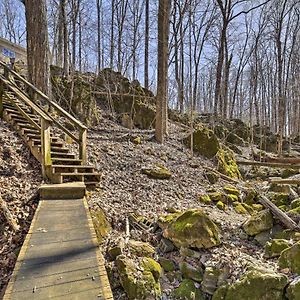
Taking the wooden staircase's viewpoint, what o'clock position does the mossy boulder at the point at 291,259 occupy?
The mossy boulder is roughly at 12 o'clock from the wooden staircase.

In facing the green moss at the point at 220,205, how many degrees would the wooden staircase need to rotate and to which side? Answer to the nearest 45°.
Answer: approximately 45° to its left

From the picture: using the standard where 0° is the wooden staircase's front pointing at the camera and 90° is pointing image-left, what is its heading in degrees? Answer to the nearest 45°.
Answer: approximately 315°

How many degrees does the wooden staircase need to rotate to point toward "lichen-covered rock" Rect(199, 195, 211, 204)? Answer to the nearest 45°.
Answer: approximately 45° to its left

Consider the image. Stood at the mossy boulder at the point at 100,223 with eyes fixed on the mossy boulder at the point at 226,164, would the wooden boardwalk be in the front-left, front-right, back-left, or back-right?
back-right

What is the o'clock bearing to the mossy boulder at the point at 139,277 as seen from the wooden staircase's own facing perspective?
The mossy boulder is roughly at 1 o'clock from the wooden staircase.

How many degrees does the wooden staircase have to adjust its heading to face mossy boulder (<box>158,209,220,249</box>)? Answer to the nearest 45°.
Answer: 0° — it already faces it

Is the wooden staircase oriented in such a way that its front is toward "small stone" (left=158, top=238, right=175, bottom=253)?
yes
